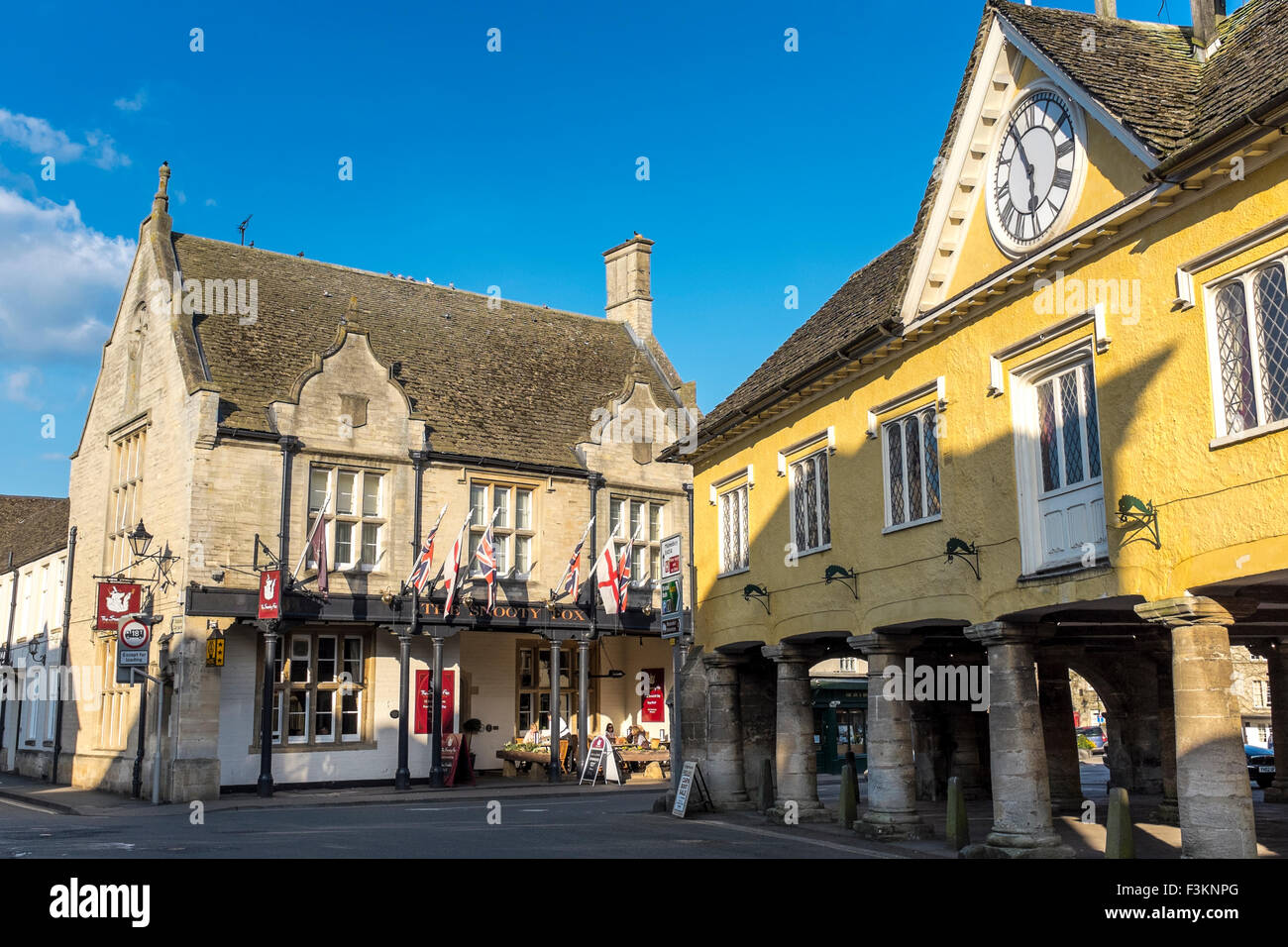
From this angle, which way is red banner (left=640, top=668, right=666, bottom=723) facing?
toward the camera

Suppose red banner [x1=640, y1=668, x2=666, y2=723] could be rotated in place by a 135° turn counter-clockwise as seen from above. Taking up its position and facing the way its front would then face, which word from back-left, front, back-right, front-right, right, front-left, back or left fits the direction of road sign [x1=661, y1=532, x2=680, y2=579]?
back-right

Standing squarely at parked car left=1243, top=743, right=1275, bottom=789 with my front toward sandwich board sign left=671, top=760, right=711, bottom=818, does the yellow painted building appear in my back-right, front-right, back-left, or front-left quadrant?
front-left

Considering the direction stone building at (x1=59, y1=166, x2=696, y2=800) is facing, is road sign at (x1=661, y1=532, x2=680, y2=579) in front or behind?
in front

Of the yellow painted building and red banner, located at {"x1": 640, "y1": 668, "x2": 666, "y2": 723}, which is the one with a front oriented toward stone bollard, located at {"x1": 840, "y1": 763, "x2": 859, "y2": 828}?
the red banner

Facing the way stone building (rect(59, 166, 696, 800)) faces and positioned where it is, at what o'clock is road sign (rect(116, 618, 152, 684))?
The road sign is roughly at 3 o'clock from the stone building.

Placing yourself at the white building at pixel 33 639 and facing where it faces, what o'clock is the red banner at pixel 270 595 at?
The red banner is roughly at 10 o'clock from the white building.

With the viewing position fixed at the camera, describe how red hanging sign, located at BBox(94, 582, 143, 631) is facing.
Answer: facing the viewer

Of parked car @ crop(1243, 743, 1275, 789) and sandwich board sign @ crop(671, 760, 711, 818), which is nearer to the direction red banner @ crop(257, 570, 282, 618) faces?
the sandwich board sign

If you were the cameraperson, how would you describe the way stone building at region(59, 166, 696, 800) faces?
facing the viewer and to the right of the viewer

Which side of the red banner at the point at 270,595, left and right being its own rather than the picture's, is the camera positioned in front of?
front
